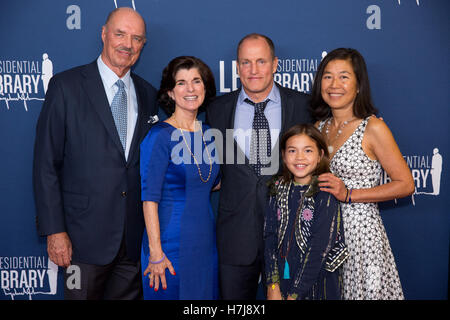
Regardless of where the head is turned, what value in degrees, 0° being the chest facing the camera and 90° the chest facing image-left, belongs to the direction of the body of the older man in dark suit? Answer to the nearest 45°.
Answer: approximately 315°

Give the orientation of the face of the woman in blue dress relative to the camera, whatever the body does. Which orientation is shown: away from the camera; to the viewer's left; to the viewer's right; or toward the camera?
toward the camera

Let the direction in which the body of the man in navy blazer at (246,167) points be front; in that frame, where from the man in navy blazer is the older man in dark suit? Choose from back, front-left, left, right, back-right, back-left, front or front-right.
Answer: right

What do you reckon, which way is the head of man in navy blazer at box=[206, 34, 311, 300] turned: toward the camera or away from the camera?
toward the camera

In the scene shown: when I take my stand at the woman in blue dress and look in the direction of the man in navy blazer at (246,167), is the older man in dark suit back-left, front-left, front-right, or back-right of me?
back-left

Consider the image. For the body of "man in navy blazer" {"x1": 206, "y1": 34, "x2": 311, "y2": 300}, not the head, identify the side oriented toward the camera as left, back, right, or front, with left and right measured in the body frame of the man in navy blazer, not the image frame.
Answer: front

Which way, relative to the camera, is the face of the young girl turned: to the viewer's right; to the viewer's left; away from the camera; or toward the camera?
toward the camera

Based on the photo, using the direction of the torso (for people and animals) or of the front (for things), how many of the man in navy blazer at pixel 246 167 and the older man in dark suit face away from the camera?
0
